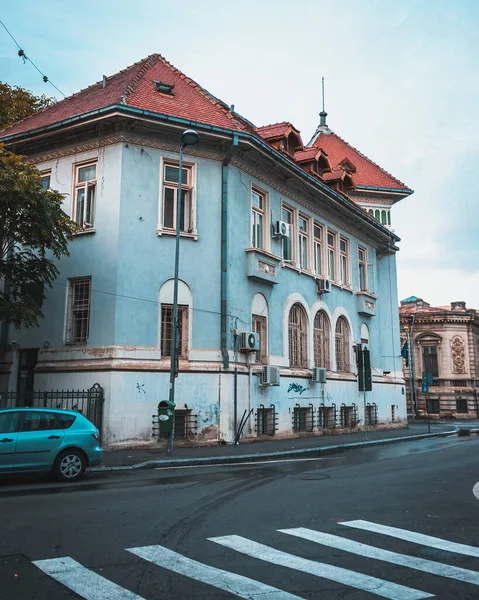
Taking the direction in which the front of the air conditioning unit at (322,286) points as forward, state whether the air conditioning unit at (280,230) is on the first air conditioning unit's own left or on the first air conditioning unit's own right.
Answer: on the first air conditioning unit's own right

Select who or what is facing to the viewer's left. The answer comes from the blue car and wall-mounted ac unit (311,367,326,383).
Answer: the blue car

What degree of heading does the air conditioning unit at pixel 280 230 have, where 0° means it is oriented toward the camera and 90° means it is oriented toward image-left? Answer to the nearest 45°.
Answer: approximately 315°

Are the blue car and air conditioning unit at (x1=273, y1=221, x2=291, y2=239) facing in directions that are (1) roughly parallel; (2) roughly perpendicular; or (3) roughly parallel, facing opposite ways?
roughly perpendicular

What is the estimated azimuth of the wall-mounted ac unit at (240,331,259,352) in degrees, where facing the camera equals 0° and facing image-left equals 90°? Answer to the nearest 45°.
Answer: approximately 315°

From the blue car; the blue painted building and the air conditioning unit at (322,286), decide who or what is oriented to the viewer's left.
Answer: the blue car

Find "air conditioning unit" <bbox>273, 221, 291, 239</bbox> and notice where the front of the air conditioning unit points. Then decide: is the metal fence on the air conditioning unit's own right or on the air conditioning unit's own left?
on the air conditioning unit's own right
